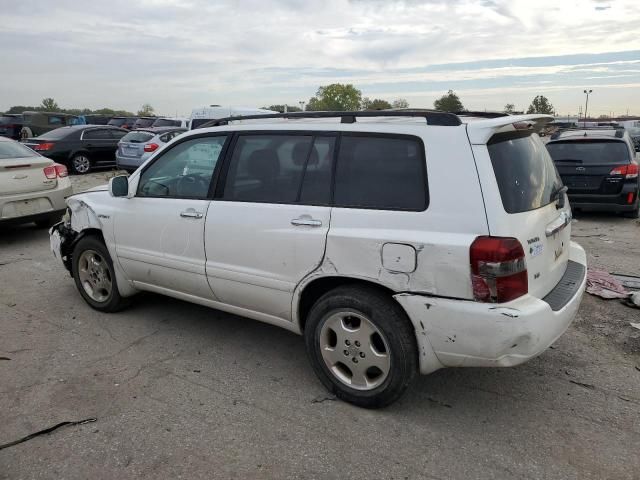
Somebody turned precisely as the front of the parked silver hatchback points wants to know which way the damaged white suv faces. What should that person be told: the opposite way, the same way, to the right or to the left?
to the left

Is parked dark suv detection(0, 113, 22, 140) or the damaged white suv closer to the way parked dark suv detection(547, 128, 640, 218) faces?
the parked dark suv

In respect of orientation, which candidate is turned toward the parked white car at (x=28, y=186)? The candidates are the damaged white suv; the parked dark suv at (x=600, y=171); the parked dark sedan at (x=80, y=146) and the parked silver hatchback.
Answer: the damaged white suv

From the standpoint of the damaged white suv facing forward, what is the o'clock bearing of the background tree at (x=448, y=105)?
The background tree is roughly at 2 o'clock from the damaged white suv.

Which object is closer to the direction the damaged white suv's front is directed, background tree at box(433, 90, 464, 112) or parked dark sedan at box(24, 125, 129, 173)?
the parked dark sedan

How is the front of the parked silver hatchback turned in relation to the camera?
facing away from the viewer and to the right of the viewer

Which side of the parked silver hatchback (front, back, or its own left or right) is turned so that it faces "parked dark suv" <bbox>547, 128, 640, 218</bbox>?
right

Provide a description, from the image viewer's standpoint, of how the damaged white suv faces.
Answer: facing away from the viewer and to the left of the viewer

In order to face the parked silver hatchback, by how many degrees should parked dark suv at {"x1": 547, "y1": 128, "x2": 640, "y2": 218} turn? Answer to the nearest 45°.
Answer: approximately 90° to its left

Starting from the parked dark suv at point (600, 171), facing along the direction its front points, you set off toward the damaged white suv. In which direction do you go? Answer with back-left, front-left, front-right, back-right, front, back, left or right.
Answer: back

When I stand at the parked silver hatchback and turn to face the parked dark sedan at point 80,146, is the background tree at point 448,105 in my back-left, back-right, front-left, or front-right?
back-right

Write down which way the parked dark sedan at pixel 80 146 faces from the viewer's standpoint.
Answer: facing away from the viewer and to the right of the viewer

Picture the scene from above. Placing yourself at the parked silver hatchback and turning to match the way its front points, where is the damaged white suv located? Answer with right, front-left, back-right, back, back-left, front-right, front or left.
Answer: back-right

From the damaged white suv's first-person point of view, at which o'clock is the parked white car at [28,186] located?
The parked white car is roughly at 12 o'clock from the damaged white suv.

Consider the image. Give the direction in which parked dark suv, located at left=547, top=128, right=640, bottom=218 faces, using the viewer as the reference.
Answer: facing away from the viewer
